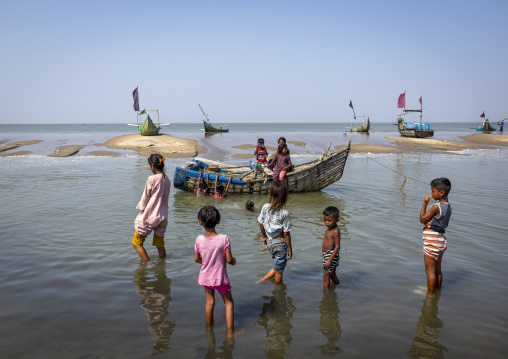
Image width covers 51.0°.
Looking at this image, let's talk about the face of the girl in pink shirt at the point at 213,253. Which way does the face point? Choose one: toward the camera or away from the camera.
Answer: away from the camera

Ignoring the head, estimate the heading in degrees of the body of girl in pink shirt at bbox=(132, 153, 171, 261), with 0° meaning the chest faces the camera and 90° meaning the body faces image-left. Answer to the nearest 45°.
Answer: approximately 135°

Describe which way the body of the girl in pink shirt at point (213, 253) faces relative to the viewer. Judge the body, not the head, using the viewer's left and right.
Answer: facing away from the viewer

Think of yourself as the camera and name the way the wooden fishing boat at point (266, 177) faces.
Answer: facing to the right of the viewer

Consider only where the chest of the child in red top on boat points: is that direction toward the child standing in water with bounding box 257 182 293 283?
yes

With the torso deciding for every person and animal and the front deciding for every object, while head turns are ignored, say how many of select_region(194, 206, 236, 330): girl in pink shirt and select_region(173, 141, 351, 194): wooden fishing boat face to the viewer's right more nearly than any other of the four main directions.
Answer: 1

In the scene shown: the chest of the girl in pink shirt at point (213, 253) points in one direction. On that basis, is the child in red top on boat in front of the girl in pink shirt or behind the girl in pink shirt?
in front

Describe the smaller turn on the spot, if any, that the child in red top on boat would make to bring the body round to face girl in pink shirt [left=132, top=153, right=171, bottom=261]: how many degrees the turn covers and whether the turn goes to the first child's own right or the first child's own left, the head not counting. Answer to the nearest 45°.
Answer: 0° — they already face them
